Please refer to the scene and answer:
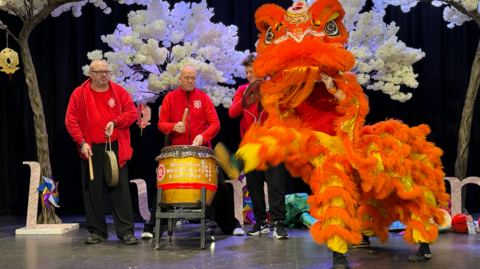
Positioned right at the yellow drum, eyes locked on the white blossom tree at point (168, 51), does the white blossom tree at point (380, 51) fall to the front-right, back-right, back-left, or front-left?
front-right

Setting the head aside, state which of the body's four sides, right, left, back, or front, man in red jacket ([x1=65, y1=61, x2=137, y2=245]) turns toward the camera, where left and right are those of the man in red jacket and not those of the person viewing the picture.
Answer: front

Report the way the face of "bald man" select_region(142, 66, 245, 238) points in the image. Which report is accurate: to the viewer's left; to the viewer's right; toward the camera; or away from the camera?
toward the camera

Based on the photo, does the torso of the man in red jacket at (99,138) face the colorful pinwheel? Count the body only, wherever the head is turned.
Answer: no

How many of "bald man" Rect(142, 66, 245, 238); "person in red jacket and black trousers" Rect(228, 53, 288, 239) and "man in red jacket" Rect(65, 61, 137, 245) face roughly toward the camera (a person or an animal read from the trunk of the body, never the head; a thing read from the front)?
3

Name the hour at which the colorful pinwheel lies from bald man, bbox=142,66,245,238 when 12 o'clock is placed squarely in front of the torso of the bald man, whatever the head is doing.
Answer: The colorful pinwheel is roughly at 4 o'clock from the bald man.

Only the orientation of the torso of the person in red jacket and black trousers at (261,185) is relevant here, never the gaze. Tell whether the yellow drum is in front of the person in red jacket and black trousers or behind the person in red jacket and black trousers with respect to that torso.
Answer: in front

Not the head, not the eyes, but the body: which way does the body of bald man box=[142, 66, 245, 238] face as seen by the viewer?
toward the camera

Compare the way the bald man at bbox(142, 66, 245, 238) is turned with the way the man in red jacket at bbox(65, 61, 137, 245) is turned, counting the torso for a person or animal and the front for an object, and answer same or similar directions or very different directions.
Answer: same or similar directions

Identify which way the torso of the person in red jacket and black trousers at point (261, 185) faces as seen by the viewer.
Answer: toward the camera

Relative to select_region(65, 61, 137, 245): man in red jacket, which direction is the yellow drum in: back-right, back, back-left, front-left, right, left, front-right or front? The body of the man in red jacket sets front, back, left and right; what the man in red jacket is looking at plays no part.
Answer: front-left

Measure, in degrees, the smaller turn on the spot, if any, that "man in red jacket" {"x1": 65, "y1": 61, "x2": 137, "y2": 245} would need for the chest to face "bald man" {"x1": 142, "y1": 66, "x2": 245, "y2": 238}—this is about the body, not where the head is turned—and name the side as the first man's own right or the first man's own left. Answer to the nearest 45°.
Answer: approximately 90° to the first man's own left

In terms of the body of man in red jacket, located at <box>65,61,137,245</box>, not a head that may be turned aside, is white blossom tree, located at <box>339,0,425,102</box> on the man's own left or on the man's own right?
on the man's own left

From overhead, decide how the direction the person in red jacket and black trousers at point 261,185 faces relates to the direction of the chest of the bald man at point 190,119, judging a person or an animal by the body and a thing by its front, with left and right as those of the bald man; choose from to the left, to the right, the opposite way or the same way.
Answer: the same way

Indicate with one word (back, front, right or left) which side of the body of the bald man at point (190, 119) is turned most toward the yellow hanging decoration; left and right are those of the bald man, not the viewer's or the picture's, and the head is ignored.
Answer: right

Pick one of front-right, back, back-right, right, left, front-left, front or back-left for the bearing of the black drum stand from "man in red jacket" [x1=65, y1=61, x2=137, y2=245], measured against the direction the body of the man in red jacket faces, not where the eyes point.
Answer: front-left

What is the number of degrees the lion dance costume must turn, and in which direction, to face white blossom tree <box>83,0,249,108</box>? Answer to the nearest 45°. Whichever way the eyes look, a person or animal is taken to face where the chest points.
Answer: approximately 90° to its right

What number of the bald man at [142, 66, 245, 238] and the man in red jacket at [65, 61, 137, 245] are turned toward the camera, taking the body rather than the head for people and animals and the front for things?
2

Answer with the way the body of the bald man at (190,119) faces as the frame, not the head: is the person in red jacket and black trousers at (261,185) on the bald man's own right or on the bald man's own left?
on the bald man's own left
